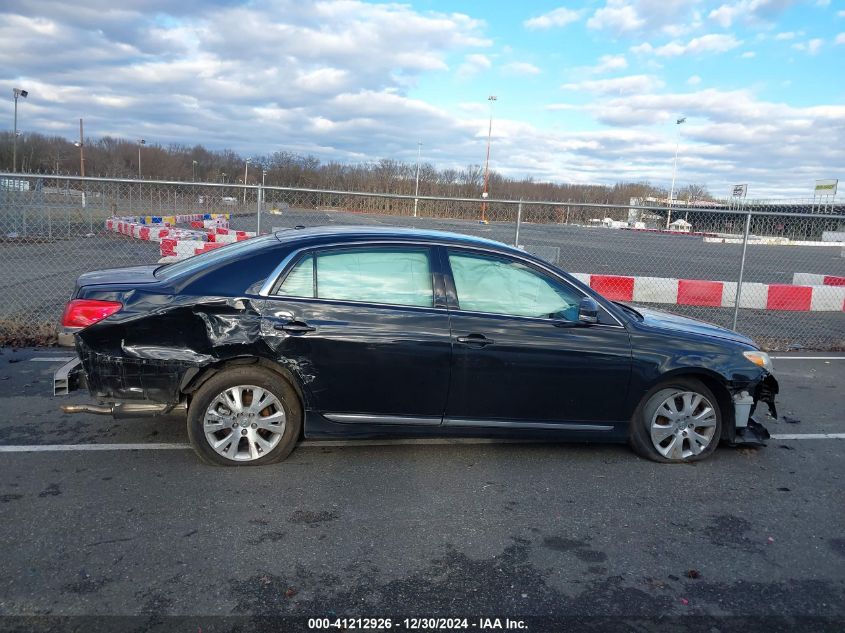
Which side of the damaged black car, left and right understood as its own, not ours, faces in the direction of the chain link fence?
left

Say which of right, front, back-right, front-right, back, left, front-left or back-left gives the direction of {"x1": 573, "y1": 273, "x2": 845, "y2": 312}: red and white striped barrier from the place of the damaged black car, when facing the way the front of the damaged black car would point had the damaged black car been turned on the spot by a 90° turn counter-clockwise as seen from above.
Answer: front-right

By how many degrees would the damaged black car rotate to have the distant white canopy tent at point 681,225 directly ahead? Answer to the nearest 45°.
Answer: approximately 45° to its left

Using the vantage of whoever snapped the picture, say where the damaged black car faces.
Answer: facing to the right of the viewer

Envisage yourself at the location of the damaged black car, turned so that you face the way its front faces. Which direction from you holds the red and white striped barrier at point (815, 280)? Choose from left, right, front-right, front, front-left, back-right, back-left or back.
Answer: front-left
